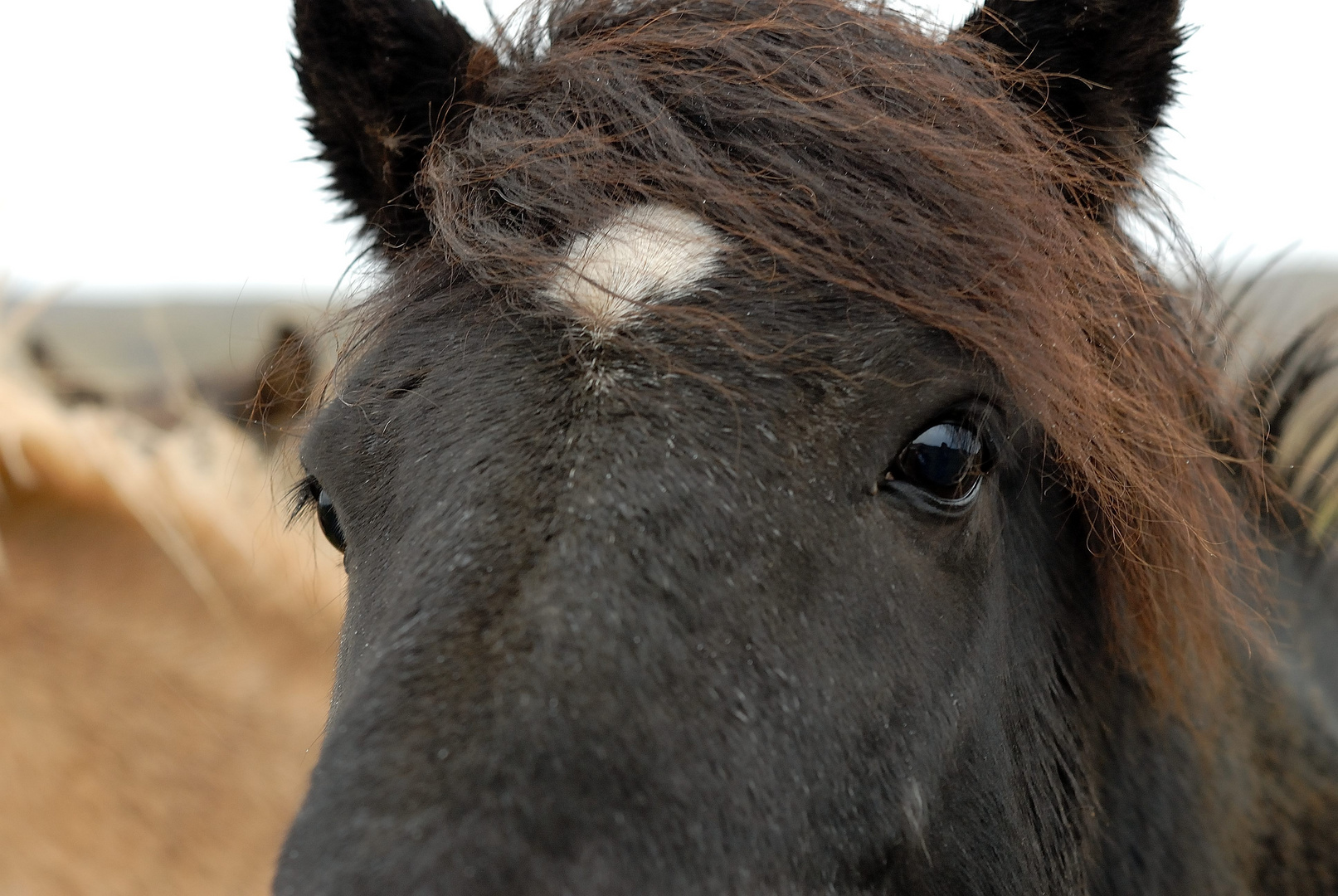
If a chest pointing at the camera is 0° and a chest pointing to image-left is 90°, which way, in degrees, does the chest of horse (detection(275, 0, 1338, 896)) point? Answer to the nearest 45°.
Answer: approximately 45°
